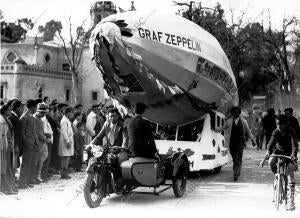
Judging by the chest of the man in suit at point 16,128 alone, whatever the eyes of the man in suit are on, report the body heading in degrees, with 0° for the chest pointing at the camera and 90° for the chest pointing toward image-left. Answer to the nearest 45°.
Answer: approximately 270°

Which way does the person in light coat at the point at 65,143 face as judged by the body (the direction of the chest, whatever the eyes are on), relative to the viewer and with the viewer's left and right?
facing to the right of the viewer

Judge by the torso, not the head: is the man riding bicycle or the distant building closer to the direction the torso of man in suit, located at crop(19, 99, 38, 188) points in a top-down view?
the man riding bicycle

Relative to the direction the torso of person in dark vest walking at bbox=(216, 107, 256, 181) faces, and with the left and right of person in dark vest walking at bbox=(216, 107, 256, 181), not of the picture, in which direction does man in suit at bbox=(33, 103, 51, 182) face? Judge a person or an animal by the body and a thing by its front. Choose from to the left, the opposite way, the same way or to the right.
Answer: to the left

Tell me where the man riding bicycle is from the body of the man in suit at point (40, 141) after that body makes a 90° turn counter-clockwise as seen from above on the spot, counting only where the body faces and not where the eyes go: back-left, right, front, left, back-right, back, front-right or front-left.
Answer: back-right

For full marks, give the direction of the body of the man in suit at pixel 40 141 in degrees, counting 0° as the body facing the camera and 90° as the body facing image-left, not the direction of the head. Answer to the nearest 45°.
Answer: approximately 270°

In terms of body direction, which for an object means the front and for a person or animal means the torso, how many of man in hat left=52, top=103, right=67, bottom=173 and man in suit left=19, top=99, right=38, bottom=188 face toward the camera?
0

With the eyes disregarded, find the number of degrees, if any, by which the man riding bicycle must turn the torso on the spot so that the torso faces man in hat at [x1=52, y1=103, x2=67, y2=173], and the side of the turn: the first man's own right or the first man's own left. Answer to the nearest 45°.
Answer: approximately 135° to the first man's own right

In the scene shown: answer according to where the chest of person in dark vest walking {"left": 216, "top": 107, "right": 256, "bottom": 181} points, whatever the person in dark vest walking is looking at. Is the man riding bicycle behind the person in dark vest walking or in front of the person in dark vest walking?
in front

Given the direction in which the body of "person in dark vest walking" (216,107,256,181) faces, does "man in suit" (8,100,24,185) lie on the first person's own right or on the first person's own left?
on the first person's own right

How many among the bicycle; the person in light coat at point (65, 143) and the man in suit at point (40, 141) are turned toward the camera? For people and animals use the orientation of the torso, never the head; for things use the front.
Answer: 1

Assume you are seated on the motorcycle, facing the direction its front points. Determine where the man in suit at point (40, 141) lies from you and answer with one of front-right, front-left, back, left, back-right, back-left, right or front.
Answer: right

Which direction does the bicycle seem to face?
toward the camera

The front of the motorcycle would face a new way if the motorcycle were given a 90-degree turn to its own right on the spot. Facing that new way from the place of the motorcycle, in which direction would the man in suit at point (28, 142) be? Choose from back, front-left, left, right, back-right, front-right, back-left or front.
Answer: front

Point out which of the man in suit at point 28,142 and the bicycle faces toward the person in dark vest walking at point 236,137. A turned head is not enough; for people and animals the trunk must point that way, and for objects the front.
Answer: the man in suit at point 28,142

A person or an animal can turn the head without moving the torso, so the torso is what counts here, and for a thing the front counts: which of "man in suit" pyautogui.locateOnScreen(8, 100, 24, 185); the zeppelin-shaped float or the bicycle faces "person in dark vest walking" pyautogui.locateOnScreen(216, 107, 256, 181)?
"man in suit" pyautogui.locateOnScreen(8, 100, 24, 185)
